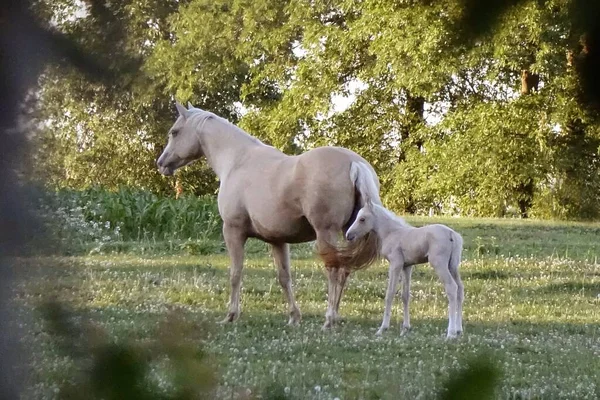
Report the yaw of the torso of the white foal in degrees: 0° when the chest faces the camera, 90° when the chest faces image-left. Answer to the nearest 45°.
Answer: approximately 90°

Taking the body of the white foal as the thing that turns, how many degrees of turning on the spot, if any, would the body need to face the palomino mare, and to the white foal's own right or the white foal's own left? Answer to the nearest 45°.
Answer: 0° — it already faces it
